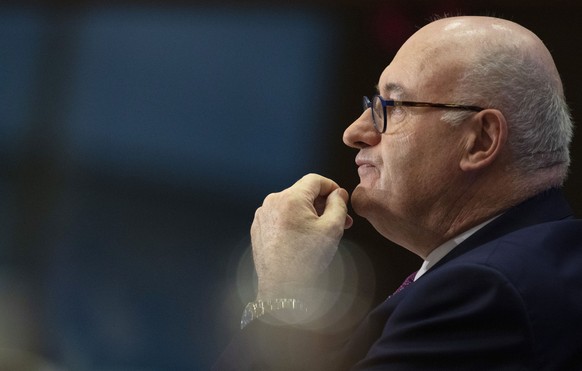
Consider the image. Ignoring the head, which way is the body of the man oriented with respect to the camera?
to the viewer's left

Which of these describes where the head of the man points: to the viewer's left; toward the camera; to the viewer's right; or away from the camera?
to the viewer's left
